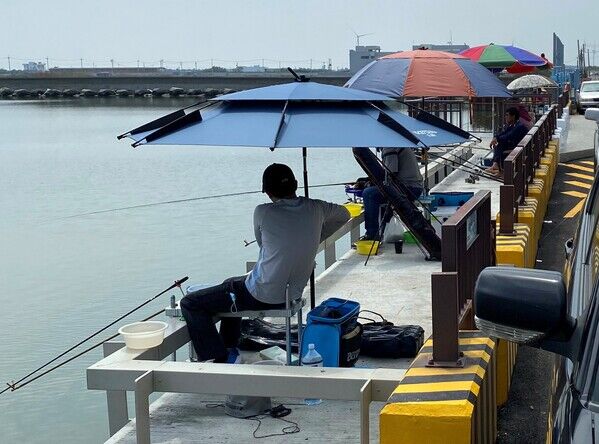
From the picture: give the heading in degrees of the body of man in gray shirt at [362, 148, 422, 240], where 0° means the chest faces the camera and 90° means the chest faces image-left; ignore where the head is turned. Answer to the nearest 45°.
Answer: approximately 90°

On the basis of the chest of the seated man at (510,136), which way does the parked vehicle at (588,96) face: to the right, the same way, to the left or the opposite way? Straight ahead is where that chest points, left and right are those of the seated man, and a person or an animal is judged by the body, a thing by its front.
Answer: to the left

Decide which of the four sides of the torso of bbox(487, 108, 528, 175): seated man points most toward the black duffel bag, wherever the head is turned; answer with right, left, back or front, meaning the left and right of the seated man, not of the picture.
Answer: left

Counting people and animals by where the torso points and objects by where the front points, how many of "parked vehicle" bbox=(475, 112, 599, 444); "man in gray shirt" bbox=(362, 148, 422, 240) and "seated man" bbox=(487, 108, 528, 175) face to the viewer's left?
2

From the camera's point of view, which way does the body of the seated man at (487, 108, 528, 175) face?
to the viewer's left

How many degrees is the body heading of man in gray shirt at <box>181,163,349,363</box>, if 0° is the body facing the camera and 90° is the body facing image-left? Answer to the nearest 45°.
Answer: approximately 135°

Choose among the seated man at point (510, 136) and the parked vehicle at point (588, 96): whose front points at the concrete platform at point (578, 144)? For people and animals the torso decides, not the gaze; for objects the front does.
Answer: the parked vehicle
